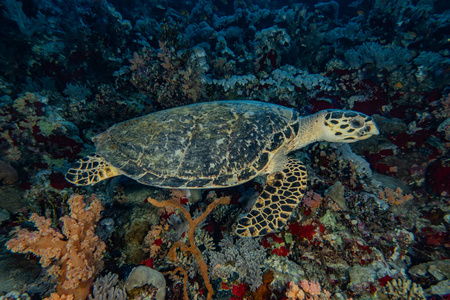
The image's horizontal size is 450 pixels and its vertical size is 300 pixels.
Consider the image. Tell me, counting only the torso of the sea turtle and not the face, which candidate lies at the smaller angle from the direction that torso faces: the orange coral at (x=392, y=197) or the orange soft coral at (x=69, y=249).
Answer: the orange coral

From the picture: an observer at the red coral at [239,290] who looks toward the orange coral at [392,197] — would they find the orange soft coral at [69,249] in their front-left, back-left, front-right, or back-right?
back-left

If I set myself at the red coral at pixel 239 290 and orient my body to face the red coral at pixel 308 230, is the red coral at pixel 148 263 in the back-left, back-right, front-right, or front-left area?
back-left

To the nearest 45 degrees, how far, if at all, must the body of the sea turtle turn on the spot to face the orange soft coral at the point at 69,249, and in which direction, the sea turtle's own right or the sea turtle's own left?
approximately 135° to the sea turtle's own right

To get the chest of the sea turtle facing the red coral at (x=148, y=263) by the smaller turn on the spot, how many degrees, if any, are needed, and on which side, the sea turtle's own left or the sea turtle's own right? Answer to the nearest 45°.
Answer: approximately 135° to the sea turtle's own right

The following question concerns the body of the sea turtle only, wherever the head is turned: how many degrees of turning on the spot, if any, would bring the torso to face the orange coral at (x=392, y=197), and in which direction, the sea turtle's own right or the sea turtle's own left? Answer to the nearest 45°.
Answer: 0° — it already faces it

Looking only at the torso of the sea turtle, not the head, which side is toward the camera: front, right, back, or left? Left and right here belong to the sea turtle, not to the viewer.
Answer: right

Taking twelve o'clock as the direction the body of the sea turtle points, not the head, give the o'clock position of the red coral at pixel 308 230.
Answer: The red coral is roughly at 1 o'clock from the sea turtle.
